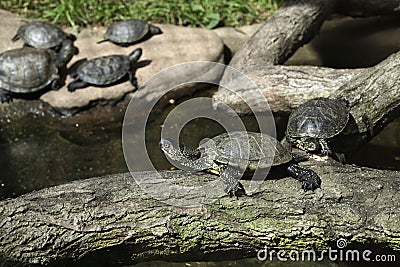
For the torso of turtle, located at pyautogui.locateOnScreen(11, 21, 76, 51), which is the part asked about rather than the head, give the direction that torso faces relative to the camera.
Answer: to the viewer's right

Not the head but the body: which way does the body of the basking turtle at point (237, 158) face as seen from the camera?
to the viewer's left

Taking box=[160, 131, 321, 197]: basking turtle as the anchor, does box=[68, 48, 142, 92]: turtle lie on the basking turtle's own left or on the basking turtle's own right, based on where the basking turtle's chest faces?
on the basking turtle's own right

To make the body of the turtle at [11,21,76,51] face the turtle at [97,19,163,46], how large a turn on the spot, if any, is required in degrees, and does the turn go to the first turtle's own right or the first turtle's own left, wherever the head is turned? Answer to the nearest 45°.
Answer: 0° — it already faces it

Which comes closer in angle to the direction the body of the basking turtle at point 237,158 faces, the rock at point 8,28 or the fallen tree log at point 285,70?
the rock
